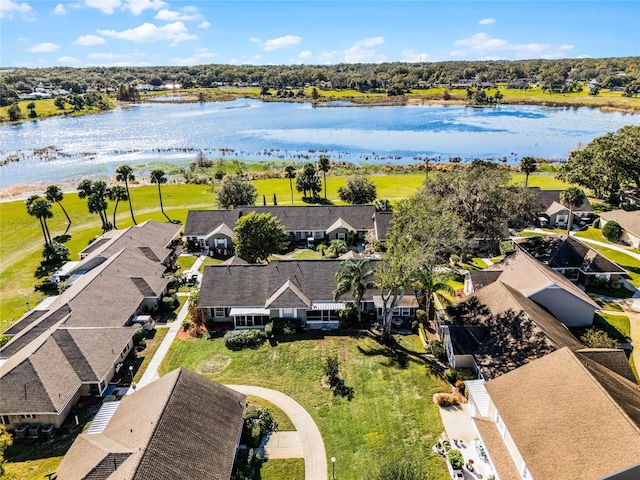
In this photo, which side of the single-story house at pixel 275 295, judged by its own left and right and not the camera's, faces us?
front

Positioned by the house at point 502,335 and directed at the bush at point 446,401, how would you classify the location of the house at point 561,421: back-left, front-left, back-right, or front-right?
front-left

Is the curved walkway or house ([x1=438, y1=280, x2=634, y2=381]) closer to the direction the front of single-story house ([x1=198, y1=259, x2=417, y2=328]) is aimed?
the curved walkway

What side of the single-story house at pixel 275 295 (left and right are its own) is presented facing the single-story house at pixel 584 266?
left

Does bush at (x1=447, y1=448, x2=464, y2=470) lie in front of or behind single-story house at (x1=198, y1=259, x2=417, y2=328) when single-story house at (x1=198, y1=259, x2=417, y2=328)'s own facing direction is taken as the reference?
in front

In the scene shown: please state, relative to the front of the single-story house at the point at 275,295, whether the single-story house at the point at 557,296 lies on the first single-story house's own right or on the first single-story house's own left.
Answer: on the first single-story house's own left

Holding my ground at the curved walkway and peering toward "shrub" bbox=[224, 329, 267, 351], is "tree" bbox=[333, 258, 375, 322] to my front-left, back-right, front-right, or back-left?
front-right

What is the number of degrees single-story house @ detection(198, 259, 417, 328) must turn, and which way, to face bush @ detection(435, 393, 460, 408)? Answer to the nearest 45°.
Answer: approximately 45° to its left

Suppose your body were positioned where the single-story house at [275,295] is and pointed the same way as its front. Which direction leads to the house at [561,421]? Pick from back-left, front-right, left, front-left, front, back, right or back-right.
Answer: front-left

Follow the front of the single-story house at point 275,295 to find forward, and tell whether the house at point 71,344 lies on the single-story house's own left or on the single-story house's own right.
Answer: on the single-story house's own right

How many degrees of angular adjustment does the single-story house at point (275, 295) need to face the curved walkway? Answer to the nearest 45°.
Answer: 0° — it already faces it

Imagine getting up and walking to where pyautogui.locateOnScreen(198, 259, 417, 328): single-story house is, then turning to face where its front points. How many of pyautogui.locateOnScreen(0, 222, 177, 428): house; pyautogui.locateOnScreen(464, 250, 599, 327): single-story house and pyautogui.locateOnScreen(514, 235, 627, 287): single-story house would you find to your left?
2

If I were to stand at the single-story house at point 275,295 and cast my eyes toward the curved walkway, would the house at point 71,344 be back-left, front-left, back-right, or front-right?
front-right
